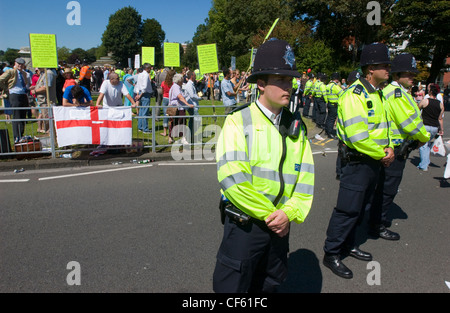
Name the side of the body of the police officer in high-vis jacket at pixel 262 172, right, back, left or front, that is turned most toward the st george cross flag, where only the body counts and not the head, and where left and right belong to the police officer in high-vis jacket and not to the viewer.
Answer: back

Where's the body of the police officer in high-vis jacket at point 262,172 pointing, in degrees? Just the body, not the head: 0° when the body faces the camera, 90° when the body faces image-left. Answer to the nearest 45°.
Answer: approximately 315°

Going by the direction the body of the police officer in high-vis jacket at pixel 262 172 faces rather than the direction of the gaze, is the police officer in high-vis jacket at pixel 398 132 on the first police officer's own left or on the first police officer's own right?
on the first police officer's own left

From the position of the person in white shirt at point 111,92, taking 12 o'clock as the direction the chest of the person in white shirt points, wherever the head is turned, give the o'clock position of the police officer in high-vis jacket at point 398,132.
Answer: The police officer in high-vis jacket is roughly at 11 o'clock from the person in white shirt.
